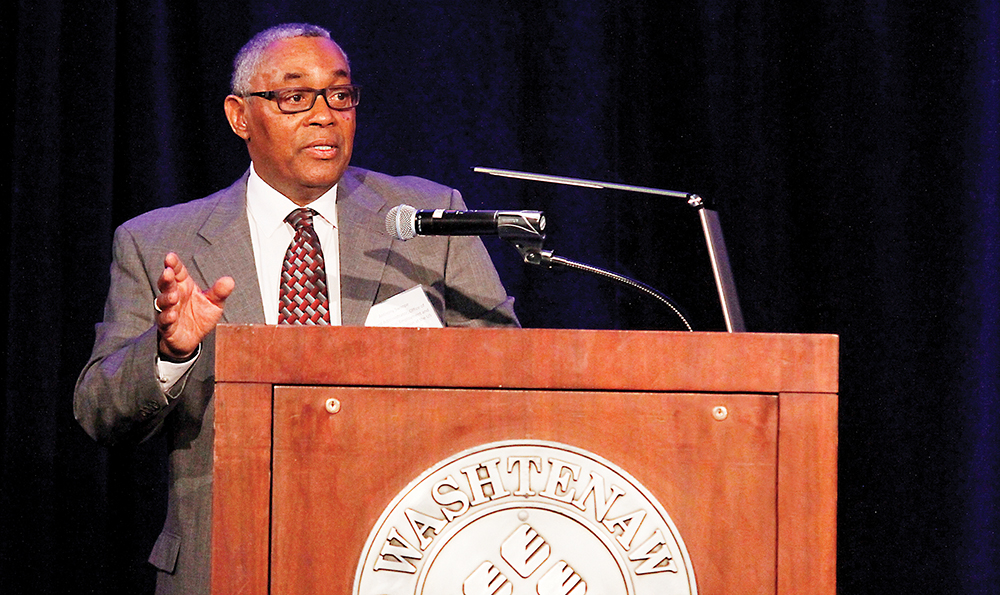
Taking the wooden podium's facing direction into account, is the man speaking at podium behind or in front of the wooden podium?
behind

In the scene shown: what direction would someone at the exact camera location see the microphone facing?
facing to the left of the viewer

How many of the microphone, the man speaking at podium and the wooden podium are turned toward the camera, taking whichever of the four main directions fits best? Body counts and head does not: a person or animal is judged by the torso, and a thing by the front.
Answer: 2

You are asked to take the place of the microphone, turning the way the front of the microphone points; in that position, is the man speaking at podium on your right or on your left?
on your right

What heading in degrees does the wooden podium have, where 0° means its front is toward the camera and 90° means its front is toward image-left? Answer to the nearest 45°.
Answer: approximately 0°

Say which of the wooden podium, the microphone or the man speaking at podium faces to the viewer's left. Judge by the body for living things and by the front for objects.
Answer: the microphone

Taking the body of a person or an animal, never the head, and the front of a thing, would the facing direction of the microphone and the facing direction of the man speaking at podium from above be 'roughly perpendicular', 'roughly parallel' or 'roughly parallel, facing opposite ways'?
roughly perpendicular

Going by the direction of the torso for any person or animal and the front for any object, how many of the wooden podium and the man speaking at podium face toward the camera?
2

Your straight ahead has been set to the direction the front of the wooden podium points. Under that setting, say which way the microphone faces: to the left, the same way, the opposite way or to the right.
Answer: to the right

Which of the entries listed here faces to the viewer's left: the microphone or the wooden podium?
the microphone
